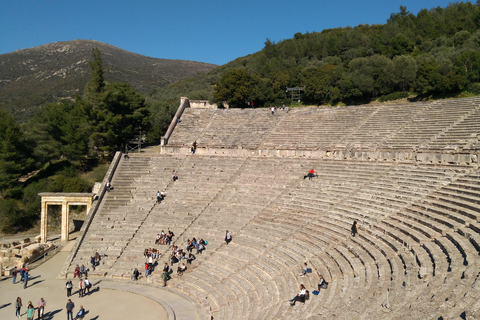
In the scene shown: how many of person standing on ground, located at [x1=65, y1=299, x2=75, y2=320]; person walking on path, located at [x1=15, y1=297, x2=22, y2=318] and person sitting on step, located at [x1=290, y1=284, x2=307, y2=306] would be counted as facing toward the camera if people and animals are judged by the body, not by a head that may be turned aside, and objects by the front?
1

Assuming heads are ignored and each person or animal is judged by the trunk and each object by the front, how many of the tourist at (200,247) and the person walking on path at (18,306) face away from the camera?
0

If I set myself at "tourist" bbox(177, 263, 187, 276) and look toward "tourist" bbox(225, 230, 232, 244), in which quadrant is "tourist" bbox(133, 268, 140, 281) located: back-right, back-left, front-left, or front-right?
back-left

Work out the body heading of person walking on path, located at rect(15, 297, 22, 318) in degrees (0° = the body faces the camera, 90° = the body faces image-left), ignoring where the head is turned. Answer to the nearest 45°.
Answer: approximately 0°

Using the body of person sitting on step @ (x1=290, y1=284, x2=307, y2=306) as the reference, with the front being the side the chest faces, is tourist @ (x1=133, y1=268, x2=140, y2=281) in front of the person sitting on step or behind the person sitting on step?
in front

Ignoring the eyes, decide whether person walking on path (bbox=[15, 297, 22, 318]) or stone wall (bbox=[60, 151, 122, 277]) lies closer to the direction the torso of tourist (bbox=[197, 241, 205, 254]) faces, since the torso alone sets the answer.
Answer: the person walking on path

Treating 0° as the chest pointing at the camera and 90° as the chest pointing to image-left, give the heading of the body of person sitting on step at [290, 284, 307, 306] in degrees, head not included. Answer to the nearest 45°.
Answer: approximately 90°
